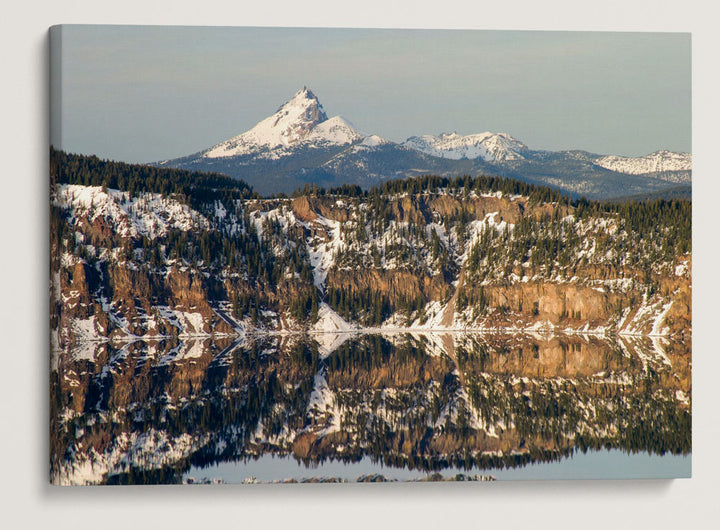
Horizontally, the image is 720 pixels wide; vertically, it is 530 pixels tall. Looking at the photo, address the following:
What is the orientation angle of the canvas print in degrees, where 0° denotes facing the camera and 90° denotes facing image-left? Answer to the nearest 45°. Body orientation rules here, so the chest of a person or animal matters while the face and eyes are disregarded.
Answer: approximately 0°
